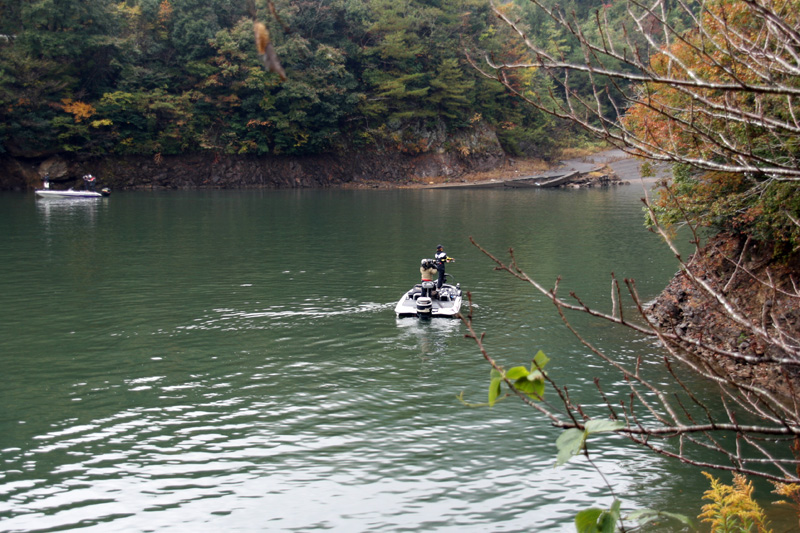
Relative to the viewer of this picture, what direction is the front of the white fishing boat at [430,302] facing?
facing away from the viewer
